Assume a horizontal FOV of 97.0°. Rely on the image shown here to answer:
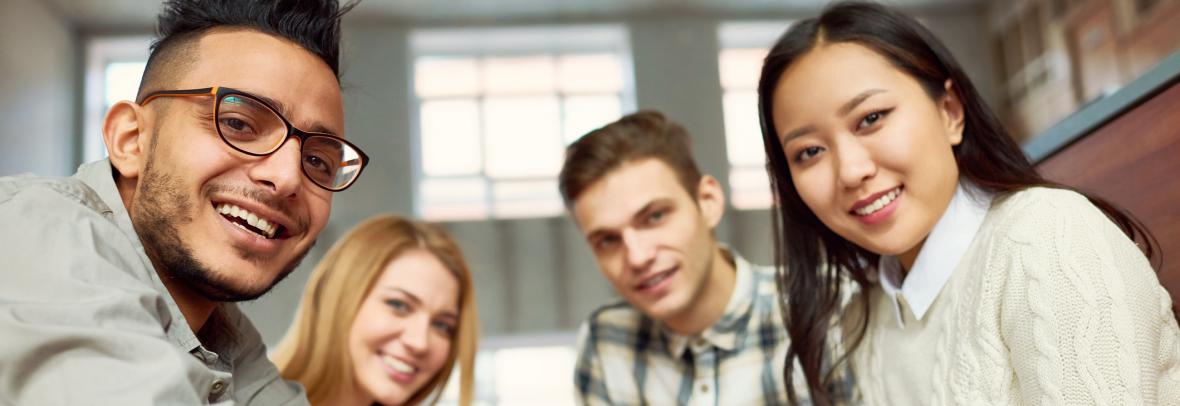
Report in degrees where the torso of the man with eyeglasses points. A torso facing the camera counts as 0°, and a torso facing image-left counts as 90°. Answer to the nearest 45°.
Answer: approximately 315°

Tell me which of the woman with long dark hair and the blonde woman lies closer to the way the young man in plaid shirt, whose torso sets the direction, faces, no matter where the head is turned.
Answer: the woman with long dark hair

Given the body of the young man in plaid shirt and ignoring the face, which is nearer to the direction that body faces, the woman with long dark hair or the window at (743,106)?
the woman with long dark hair

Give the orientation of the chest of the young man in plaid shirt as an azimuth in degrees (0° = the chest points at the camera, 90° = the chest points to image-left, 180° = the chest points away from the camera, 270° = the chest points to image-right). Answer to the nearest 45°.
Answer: approximately 0°

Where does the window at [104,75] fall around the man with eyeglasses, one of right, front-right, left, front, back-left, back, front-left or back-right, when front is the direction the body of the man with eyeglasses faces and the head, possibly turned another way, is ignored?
back-left

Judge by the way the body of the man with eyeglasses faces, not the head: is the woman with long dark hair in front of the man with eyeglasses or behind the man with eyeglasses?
in front

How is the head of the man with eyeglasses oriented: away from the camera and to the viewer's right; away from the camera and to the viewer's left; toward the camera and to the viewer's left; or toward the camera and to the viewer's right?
toward the camera and to the viewer's right

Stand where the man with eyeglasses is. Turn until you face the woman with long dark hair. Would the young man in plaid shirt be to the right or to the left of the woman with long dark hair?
left

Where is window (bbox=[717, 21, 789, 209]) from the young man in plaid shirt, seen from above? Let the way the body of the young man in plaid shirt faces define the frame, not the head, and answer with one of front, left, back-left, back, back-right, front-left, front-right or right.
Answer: back

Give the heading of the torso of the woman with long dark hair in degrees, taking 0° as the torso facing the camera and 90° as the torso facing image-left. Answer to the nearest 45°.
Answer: approximately 45°
